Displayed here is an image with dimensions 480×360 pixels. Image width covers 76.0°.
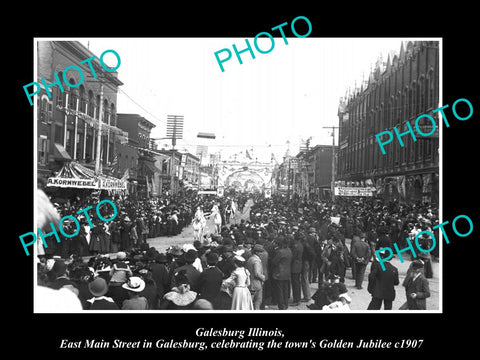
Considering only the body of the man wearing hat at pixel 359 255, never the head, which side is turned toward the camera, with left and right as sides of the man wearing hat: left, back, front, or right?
back

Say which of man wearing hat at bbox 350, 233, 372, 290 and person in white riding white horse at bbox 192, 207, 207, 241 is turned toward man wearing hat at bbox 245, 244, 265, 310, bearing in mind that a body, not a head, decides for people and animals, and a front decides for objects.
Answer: the person in white riding white horse

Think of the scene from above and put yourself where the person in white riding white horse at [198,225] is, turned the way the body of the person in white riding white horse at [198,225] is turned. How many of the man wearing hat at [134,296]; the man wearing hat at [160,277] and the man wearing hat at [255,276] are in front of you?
3

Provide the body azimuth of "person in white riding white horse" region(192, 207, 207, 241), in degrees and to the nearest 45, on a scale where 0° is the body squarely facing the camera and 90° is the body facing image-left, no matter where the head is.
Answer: approximately 0°

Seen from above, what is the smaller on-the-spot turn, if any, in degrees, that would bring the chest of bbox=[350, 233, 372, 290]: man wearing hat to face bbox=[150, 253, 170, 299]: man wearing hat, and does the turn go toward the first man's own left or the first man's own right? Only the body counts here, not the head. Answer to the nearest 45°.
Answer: approximately 135° to the first man's own left
